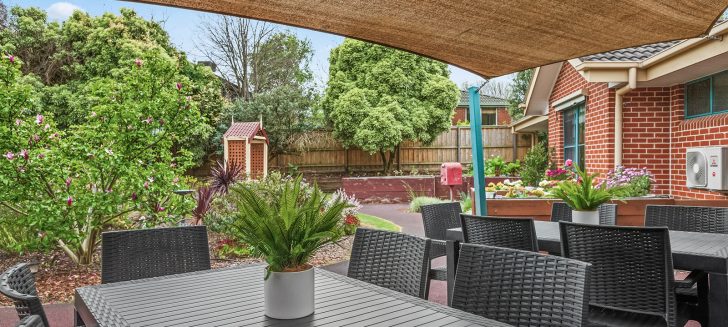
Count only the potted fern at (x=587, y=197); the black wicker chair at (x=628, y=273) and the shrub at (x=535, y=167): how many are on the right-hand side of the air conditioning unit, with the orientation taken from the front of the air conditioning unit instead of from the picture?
1

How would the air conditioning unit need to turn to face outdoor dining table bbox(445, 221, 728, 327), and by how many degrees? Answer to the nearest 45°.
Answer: approximately 45° to its left

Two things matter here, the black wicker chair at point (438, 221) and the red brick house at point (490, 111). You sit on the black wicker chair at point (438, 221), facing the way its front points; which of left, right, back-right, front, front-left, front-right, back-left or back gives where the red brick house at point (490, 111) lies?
back-left

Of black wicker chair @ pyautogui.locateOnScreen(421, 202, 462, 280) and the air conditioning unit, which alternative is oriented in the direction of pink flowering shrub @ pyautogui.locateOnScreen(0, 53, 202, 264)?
the air conditioning unit

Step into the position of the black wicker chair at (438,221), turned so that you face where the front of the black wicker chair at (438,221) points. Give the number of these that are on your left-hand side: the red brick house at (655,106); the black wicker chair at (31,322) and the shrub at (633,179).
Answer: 2

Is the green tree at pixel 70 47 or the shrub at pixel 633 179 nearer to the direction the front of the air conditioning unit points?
the green tree

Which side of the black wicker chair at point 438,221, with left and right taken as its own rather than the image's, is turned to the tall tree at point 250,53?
back

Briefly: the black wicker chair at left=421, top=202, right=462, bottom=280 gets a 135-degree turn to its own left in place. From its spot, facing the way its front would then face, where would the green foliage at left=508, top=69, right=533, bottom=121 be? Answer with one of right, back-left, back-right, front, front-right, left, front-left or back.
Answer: front

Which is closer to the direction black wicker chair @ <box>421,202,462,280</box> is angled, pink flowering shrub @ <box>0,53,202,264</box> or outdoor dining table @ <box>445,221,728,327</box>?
the outdoor dining table

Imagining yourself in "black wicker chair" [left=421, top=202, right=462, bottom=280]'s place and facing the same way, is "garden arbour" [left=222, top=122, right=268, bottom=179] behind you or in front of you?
behind

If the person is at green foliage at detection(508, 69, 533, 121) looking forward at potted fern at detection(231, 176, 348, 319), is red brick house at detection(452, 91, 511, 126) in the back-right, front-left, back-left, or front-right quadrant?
back-right

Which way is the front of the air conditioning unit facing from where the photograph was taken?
facing the viewer and to the left of the viewer

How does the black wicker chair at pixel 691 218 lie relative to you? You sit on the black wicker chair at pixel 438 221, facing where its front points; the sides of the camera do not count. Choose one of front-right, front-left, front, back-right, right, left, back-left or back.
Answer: front-left

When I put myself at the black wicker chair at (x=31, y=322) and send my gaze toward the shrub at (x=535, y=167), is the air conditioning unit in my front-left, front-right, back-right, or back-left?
front-right

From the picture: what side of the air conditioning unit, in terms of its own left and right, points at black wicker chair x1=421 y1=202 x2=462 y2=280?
front

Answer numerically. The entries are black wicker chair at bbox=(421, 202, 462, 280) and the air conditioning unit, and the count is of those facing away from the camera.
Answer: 0
